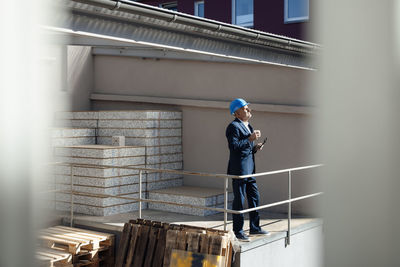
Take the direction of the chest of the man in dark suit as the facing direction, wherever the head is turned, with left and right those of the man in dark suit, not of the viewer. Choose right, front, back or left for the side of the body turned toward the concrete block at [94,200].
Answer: back

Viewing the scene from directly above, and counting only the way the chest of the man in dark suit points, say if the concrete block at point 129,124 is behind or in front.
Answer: behind

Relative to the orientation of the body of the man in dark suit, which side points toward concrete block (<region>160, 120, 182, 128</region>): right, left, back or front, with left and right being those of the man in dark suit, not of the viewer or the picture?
back

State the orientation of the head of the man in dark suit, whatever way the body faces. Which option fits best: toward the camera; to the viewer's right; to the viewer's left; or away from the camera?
to the viewer's right

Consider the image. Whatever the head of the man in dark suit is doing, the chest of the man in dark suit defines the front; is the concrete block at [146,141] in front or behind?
behind

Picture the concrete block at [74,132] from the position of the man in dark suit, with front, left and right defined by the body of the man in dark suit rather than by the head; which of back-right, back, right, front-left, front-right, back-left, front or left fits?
back

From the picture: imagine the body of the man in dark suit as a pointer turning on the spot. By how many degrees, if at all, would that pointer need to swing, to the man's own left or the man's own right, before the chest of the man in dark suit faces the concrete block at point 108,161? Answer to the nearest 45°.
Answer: approximately 180°

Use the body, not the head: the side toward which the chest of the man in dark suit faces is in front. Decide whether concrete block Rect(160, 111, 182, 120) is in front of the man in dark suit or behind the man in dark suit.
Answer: behind

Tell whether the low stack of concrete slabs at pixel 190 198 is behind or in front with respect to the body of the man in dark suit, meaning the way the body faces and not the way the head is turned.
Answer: behind

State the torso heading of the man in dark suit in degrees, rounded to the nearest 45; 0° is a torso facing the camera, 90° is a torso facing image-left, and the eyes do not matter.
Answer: approximately 315°

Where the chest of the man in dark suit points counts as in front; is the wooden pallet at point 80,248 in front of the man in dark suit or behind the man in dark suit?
behind

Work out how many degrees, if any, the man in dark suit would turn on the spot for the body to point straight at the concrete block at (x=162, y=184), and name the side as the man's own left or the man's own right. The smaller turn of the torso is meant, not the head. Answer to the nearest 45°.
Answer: approximately 180°

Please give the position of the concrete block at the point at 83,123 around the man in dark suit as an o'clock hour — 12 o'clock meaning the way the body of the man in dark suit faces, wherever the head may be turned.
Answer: The concrete block is roughly at 6 o'clock from the man in dark suit.

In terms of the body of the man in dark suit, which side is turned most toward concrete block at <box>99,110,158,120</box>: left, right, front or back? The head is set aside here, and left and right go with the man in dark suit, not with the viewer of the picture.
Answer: back
